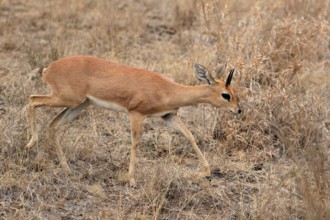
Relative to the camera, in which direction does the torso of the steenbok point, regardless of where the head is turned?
to the viewer's right
